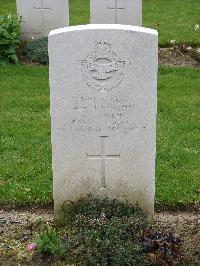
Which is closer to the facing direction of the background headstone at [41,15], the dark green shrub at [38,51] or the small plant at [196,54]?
the dark green shrub

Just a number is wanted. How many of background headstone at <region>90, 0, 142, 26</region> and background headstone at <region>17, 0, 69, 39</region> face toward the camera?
2

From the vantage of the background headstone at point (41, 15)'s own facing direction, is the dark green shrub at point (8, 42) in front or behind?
in front

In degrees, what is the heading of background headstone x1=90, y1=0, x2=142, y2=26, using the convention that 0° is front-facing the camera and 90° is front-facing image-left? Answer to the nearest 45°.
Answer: approximately 0°

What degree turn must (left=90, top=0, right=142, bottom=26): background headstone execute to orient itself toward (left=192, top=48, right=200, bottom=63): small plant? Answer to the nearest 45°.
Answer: approximately 90° to its left

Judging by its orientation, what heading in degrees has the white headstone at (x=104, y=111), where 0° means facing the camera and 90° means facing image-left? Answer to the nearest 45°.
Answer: approximately 0°

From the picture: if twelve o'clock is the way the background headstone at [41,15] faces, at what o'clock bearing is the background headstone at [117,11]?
the background headstone at [117,11] is roughly at 9 o'clock from the background headstone at [41,15].

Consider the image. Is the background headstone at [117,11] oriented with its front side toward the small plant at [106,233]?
yes

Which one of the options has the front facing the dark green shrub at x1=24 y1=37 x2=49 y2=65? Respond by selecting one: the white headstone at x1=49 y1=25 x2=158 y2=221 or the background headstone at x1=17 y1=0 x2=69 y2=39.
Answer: the background headstone

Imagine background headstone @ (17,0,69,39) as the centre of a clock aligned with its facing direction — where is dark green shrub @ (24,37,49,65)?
The dark green shrub is roughly at 12 o'clock from the background headstone.

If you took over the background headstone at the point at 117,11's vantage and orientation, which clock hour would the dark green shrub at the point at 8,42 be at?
The dark green shrub is roughly at 2 o'clock from the background headstone.
